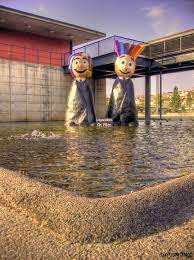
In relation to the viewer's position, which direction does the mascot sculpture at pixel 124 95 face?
facing the viewer

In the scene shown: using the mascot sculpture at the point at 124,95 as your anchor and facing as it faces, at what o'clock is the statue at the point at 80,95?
The statue is roughly at 3 o'clock from the mascot sculpture.

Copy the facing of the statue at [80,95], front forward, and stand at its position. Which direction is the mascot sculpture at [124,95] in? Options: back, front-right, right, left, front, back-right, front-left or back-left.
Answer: left

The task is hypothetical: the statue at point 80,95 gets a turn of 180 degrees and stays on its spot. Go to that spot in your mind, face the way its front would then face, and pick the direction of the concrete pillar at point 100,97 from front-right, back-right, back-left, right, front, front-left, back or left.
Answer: front

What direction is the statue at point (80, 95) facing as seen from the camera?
toward the camera

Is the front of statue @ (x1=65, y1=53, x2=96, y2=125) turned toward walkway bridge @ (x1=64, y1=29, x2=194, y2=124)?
no

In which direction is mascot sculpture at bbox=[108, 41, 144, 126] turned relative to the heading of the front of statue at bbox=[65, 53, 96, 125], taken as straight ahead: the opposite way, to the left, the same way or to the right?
the same way
